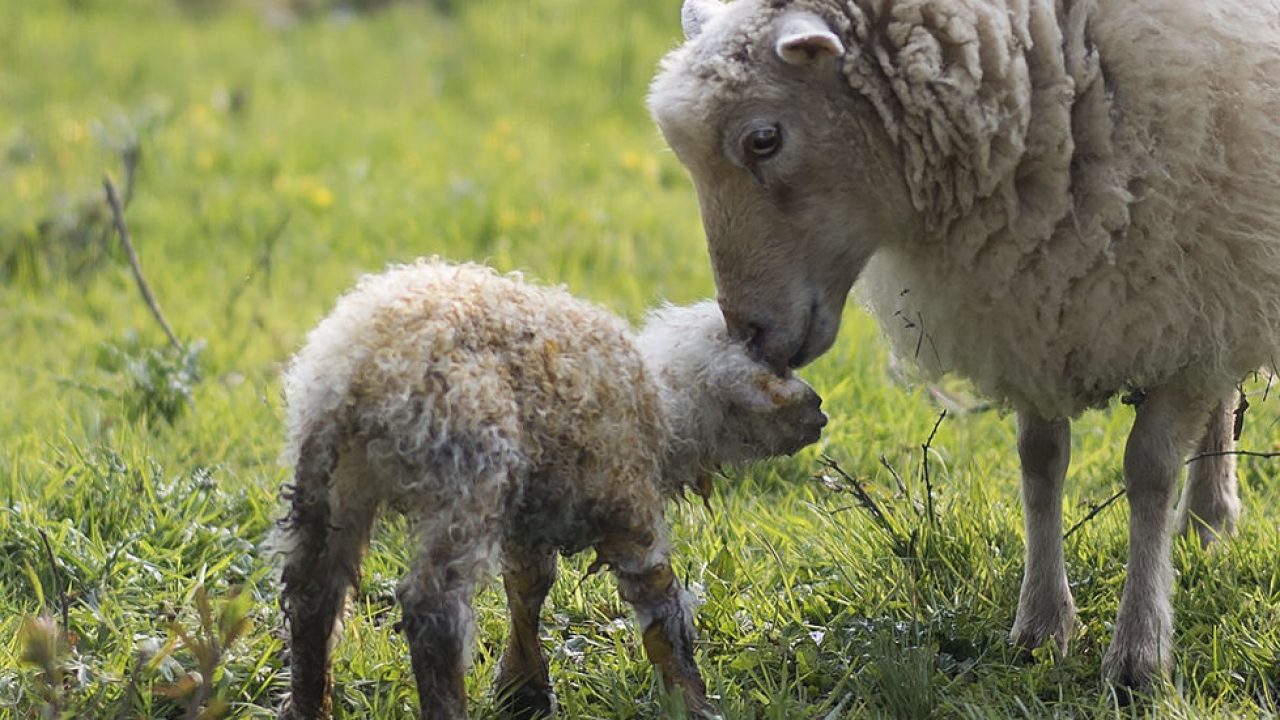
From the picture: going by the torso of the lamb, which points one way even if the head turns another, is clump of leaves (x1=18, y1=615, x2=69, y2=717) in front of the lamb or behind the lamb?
behind

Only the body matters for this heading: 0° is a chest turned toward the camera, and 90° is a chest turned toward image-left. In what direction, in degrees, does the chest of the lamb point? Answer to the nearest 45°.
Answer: approximately 225°

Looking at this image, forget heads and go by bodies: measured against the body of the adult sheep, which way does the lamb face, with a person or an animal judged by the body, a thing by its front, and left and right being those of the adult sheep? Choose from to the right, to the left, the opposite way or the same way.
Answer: the opposite way

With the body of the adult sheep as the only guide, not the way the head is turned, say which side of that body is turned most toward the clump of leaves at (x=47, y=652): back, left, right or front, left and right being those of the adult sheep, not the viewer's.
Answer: front

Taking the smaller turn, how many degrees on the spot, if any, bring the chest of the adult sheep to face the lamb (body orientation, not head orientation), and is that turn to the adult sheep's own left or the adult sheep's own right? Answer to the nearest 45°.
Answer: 0° — it already faces it

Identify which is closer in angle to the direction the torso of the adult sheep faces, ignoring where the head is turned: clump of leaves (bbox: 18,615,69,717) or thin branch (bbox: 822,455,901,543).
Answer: the clump of leaves

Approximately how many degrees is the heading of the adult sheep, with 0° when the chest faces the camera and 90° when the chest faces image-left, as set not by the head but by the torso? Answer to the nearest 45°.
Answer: approximately 45°

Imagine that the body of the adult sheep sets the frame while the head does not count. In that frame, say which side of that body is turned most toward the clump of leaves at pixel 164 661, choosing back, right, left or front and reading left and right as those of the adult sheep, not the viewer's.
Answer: front

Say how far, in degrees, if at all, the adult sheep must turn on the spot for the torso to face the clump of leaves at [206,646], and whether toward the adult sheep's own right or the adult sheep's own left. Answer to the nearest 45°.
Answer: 0° — it already faces it

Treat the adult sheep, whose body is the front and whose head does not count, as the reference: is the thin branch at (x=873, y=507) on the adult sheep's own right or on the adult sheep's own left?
on the adult sheep's own right

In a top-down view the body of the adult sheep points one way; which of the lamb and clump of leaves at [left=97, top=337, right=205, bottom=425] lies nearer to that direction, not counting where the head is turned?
the lamb
